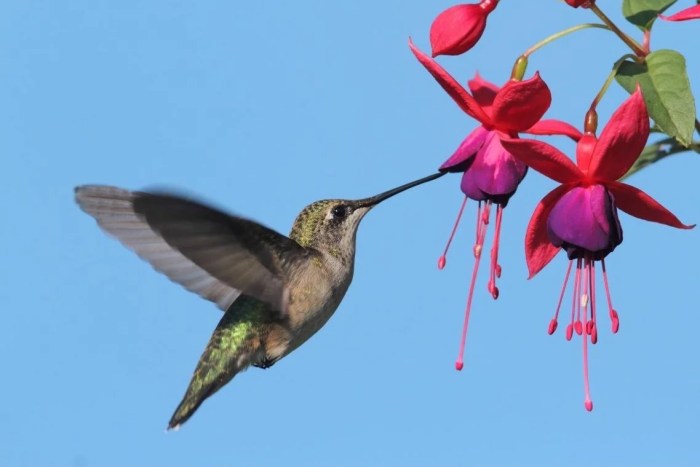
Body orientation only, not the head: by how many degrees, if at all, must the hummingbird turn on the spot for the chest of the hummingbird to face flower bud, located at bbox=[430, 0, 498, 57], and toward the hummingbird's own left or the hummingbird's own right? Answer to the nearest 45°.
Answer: approximately 45° to the hummingbird's own right

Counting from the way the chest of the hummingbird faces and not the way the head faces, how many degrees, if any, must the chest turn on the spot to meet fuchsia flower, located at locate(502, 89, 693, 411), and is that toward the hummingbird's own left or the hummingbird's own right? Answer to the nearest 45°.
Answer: approximately 45° to the hummingbird's own right

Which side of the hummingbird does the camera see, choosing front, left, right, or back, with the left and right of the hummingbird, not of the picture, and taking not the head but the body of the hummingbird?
right
